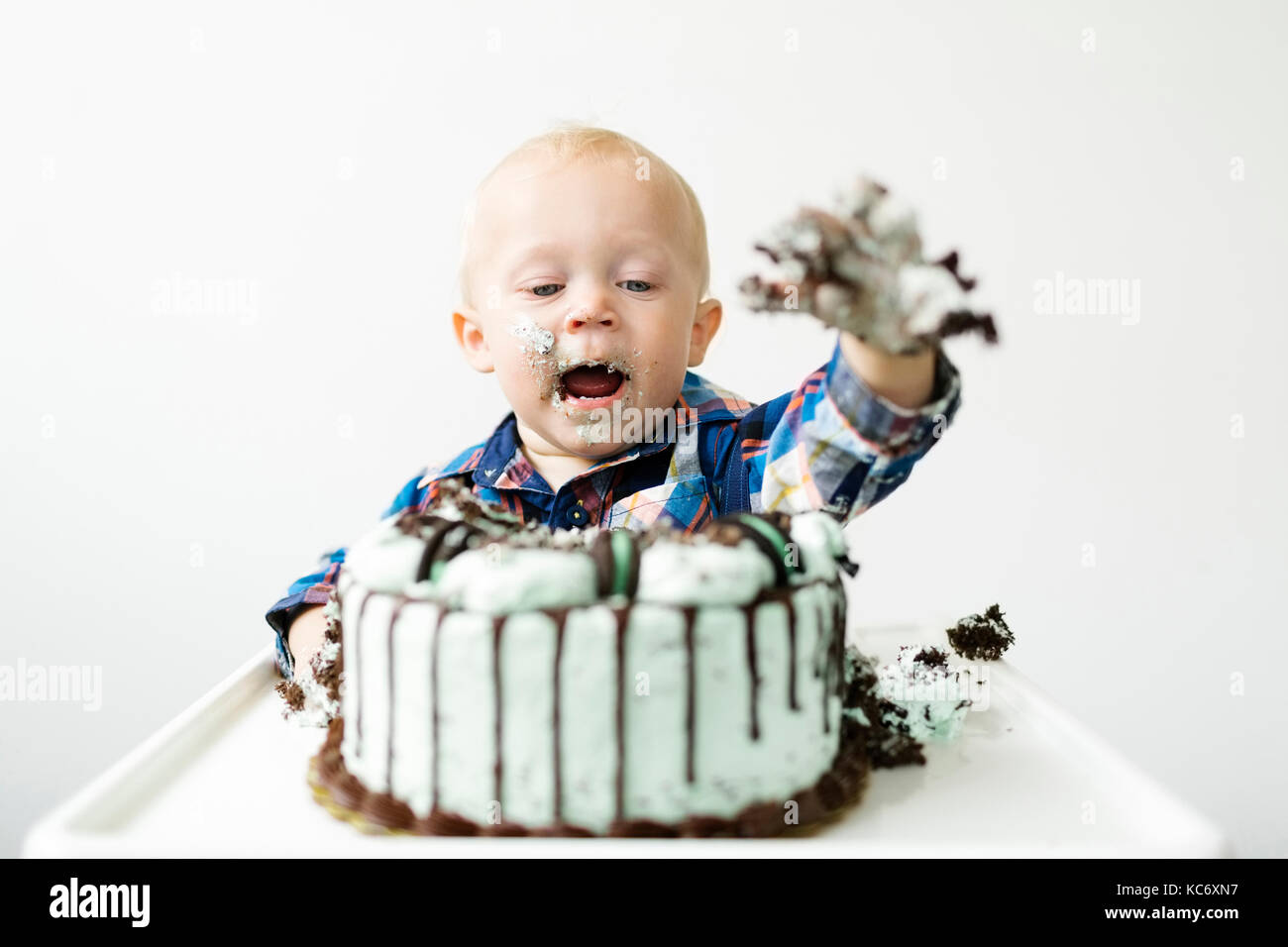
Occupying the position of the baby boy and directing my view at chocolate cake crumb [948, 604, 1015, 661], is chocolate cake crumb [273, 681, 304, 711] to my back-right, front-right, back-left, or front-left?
back-right

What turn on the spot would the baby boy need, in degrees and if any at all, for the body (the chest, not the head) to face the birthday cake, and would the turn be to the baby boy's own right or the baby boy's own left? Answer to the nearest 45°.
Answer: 0° — they already face it

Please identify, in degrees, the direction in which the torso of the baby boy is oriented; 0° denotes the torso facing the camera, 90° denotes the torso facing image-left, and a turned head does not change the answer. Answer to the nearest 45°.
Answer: approximately 0°
